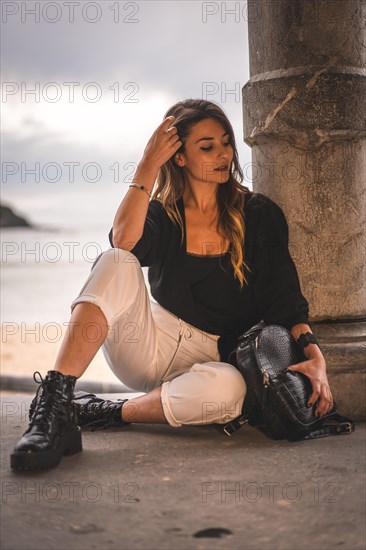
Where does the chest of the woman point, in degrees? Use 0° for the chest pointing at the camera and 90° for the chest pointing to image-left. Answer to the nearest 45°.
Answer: approximately 0°

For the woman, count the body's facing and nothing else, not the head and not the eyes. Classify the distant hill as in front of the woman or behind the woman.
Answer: behind
